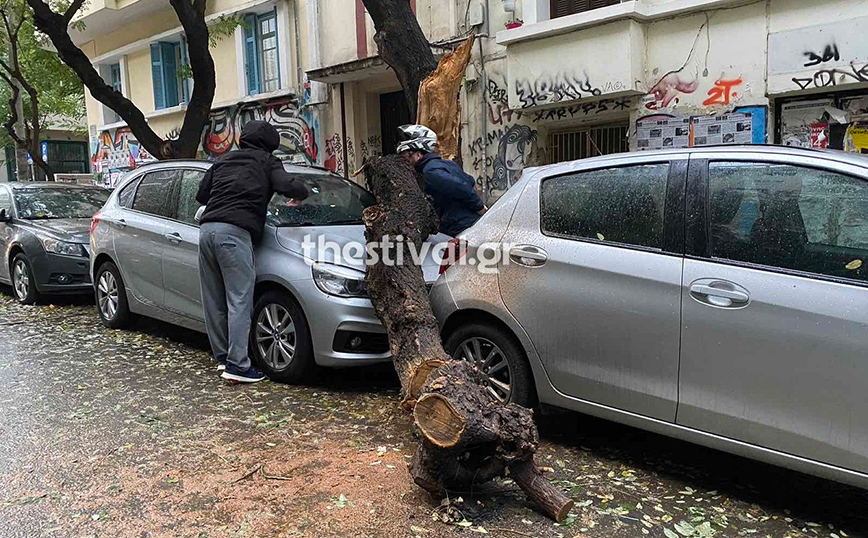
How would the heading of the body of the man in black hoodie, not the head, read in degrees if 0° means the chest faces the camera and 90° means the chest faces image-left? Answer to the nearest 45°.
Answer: approximately 225°

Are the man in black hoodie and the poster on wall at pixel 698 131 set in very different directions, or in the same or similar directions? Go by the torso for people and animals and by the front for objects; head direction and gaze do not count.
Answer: very different directions

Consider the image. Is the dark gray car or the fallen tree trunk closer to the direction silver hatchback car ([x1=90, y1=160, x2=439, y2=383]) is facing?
the fallen tree trunk

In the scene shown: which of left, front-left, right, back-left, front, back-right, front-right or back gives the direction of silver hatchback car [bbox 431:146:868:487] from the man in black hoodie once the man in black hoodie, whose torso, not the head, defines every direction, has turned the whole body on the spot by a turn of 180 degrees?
left

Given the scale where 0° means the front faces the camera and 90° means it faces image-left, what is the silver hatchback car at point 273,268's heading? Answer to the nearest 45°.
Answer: approximately 315°

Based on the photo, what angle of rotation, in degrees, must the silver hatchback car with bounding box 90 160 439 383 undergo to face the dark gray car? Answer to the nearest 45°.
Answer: approximately 180°

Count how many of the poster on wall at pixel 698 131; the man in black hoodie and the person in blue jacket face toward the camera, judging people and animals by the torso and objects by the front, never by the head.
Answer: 1

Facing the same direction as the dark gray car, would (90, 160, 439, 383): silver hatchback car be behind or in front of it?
in front

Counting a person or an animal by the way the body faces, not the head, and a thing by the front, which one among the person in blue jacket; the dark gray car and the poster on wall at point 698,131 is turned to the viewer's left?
the person in blue jacket

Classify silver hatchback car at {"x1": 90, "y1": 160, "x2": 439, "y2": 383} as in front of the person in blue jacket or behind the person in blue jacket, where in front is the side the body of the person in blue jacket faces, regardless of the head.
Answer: in front

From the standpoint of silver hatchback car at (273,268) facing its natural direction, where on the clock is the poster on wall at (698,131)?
The poster on wall is roughly at 10 o'clock from the silver hatchback car.

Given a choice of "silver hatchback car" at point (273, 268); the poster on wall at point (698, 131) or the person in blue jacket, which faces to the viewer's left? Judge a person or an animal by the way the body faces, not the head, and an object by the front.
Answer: the person in blue jacket

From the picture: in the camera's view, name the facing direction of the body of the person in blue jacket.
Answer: to the viewer's left

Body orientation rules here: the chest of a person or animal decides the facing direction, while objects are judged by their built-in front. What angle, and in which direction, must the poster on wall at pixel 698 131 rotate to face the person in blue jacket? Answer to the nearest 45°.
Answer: approximately 45° to its right
